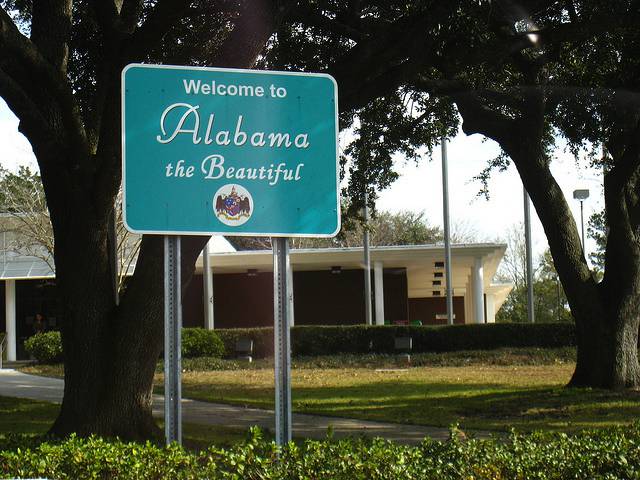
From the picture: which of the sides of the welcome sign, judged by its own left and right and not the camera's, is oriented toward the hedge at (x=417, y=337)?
back

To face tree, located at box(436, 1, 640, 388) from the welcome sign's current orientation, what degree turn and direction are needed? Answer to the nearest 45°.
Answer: approximately 135° to its left

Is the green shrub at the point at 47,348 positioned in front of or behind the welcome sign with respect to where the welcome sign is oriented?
behind

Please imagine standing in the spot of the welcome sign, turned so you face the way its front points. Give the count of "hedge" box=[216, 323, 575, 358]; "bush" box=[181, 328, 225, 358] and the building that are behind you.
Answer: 3

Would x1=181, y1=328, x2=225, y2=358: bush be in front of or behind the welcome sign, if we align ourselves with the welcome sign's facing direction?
behind

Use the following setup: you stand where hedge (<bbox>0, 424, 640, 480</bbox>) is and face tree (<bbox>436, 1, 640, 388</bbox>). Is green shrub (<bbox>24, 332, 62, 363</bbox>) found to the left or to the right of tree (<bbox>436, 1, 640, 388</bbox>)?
left

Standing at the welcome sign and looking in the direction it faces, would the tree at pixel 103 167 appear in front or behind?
behind

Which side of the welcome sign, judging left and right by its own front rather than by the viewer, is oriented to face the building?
back

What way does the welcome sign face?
toward the camera
